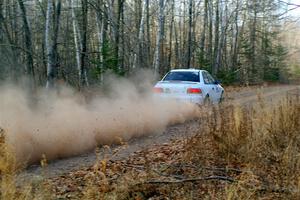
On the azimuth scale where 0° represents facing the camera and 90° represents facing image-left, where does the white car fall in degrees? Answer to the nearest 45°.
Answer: approximately 225°
